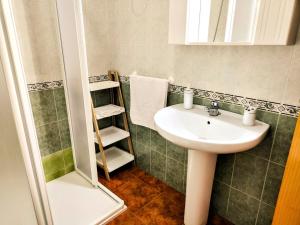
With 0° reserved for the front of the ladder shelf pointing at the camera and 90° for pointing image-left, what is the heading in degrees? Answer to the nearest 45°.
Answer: approximately 315°

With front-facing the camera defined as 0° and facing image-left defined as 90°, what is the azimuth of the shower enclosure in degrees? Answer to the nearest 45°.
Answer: approximately 315°

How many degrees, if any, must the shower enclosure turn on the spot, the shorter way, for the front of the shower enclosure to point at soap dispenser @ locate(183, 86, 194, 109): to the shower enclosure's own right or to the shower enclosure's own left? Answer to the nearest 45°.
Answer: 0° — it already faces it
